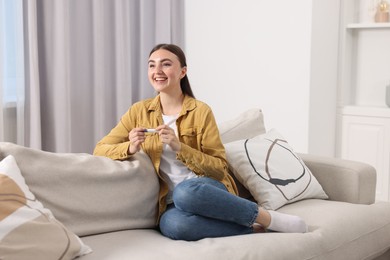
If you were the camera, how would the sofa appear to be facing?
facing the viewer and to the right of the viewer

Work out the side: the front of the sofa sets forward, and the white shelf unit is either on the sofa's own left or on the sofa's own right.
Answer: on the sofa's own left

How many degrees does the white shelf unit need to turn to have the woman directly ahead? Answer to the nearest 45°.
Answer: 0° — it already faces them

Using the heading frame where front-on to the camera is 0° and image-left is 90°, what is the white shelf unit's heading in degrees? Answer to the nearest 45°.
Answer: approximately 0°

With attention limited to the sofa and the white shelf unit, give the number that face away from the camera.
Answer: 0

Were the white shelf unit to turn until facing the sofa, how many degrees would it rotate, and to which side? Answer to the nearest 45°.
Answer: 0° — it already faces it

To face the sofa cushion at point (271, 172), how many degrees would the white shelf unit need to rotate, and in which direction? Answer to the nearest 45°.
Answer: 0° — it already faces it
